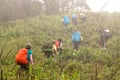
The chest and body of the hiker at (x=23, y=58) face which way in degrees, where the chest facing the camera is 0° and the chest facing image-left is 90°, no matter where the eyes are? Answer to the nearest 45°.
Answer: approximately 225°

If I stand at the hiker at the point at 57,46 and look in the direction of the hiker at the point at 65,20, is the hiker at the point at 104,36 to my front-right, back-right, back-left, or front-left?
front-right

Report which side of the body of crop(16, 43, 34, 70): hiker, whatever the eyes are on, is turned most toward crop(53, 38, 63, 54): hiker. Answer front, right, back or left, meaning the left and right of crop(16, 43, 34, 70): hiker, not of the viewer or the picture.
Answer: front

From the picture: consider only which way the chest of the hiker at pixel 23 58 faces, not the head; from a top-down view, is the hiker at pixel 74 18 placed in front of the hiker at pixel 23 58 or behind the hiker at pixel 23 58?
in front

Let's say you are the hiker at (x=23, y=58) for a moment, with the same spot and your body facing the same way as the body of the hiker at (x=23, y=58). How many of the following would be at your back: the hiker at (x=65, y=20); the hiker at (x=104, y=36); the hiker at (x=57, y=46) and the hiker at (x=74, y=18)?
0

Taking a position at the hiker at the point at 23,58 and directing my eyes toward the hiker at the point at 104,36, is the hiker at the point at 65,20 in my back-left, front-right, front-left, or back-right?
front-left
